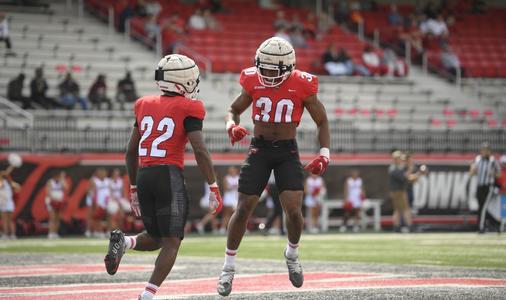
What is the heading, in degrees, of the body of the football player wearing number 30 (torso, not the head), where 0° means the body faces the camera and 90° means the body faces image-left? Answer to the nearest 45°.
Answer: approximately 0°

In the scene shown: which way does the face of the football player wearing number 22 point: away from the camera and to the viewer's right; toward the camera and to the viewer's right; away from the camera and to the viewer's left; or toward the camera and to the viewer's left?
away from the camera and to the viewer's right

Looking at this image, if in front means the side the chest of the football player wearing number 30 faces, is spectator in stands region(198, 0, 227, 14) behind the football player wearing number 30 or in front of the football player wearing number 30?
behind

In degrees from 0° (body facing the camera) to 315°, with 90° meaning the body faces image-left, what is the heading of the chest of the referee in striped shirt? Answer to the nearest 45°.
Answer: approximately 0°

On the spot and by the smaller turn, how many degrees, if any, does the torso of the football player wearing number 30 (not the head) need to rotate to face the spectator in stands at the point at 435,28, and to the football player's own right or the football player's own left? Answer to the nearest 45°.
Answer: approximately 180°

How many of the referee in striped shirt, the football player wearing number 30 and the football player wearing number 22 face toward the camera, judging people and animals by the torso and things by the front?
2

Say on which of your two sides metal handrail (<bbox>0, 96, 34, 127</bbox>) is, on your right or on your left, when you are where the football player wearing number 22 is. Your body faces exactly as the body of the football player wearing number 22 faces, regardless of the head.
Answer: on your left

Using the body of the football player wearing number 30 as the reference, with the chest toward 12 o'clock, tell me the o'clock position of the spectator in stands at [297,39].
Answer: The spectator in stands is roughly at 6 o'clock from the football player wearing number 30.

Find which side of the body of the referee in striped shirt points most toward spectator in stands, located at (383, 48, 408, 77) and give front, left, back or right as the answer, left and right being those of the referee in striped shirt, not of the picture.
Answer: back

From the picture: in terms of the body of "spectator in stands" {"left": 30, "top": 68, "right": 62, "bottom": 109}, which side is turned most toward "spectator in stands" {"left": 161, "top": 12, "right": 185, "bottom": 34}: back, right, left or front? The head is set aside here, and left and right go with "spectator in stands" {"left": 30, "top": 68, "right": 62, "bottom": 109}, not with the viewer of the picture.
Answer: left

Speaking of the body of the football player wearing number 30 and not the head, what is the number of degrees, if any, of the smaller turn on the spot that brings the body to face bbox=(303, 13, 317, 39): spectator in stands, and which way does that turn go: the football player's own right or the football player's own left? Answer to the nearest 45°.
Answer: approximately 180°

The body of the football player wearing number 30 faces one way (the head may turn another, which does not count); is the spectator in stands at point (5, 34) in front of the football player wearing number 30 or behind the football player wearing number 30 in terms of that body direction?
behind

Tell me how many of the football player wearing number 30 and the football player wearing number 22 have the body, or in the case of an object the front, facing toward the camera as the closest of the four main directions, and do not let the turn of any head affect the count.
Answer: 1

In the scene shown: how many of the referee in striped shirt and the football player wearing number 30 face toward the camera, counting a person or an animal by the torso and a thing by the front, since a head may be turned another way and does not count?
2

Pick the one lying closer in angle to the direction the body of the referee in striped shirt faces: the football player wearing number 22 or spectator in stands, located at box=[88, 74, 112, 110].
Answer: the football player wearing number 22
